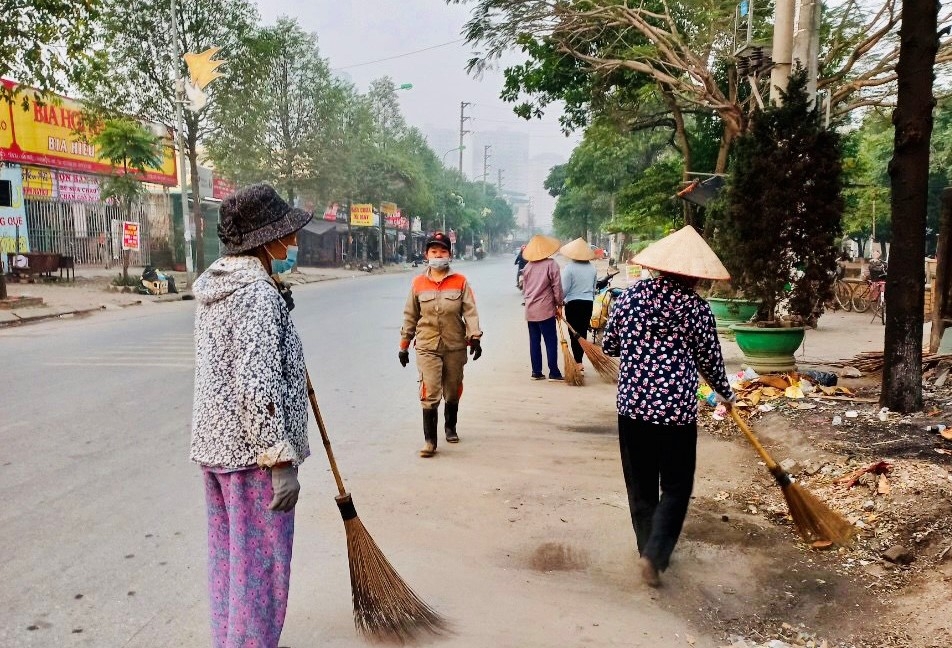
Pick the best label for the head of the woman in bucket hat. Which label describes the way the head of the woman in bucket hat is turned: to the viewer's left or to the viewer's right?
to the viewer's right

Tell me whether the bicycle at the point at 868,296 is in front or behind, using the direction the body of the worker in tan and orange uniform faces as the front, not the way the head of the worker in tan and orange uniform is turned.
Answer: behind

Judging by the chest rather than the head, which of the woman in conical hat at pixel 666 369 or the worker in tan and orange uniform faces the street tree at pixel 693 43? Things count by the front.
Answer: the woman in conical hat

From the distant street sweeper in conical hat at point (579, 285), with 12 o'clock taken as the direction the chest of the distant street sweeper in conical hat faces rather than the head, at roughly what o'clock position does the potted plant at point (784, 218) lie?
The potted plant is roughly at 4 o'clock from the distant street sweeper in conical hat.

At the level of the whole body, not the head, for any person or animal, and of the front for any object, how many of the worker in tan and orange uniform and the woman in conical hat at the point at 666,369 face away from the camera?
1

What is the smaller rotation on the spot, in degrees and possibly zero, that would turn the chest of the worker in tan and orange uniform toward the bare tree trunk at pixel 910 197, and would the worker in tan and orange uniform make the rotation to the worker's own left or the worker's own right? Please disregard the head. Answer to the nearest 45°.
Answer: approximately 90° to the worker's own left

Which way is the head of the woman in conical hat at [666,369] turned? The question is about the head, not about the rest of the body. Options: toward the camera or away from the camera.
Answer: away from the camera

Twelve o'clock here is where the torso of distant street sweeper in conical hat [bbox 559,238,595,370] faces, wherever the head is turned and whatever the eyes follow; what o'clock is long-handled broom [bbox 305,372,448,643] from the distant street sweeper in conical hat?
The long-handled broom is roughly at 6 o'clock from the distant street sweeper in conical hat.

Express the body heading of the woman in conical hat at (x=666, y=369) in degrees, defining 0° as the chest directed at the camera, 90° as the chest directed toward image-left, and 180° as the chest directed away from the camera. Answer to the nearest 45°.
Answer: approximately 180°

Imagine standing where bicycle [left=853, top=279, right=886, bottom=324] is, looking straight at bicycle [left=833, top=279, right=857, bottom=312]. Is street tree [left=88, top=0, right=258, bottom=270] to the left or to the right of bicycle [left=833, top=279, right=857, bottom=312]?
left

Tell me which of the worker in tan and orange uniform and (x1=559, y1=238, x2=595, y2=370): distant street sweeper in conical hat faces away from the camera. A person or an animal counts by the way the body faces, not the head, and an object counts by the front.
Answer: the distant street sweeper in conical hat

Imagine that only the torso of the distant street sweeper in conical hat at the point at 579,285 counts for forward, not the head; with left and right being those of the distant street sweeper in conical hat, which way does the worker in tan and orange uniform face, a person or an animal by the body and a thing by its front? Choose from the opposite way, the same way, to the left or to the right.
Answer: the opposite way

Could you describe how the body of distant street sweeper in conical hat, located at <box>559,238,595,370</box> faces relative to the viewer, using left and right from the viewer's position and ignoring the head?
facing away from the viewer
